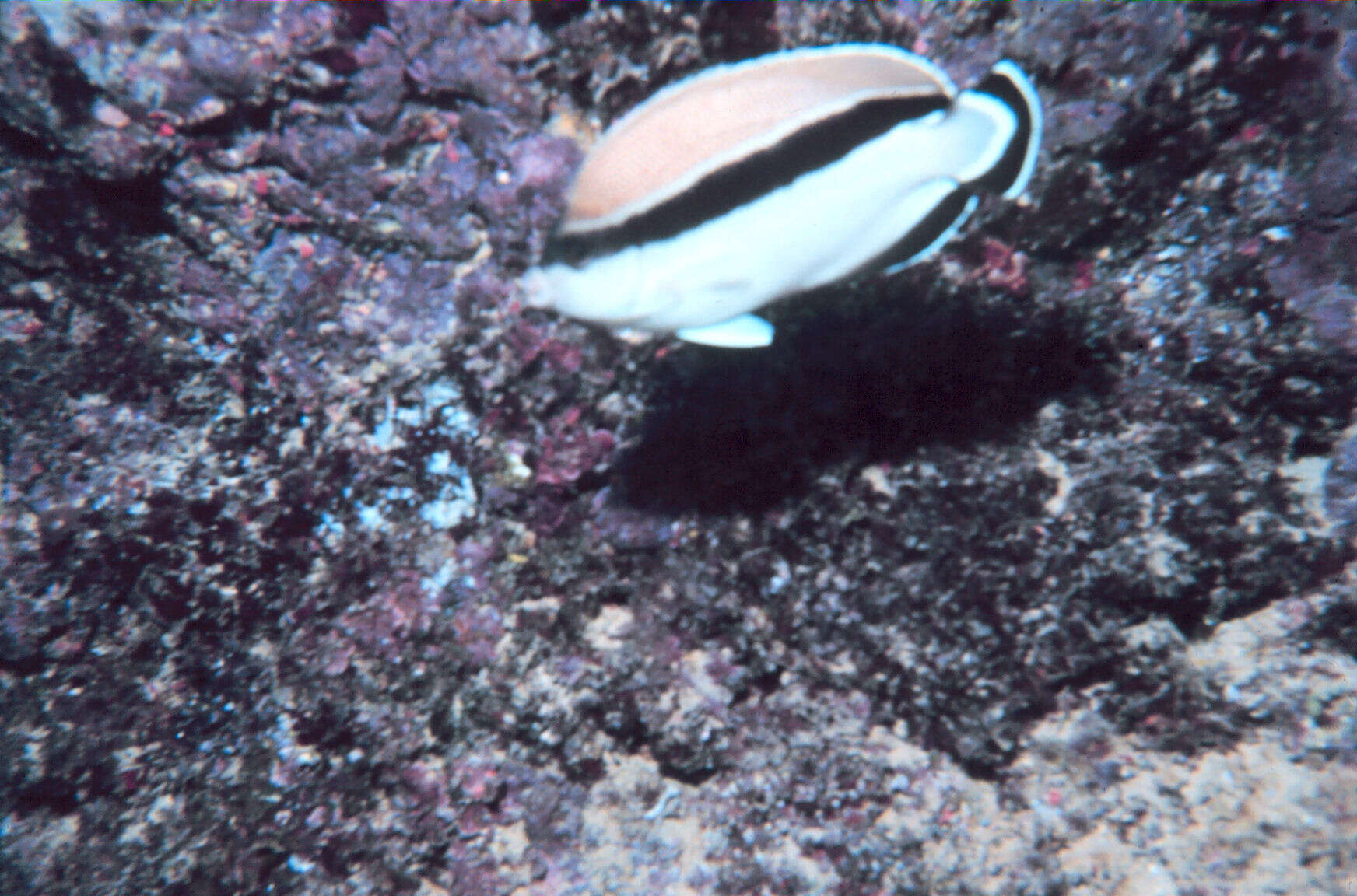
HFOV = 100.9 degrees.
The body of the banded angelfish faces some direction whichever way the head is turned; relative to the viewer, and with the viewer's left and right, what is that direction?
facing to the left of the viewer
